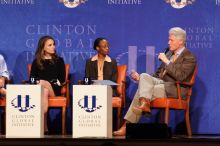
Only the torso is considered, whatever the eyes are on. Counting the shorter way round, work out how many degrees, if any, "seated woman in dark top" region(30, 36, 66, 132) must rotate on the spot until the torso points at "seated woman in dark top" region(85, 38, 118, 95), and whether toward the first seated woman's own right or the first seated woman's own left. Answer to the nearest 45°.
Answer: approximately 90° to the first seated woman's own left

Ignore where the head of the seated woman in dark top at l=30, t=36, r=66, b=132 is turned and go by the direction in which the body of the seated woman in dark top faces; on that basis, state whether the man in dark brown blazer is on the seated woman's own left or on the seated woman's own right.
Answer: on the seated woman's own left

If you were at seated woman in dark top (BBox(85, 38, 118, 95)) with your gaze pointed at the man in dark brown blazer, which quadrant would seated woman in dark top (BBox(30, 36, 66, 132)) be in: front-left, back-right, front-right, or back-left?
back-right

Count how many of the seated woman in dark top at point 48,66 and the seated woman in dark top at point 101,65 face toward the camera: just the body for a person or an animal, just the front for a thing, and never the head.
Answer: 2

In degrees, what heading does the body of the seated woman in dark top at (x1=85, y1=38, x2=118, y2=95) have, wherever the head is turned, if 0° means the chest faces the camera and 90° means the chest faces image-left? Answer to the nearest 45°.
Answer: approximately 0°

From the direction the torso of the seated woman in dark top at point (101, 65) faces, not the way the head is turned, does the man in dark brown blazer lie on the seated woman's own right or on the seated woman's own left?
on the seated woman's own left

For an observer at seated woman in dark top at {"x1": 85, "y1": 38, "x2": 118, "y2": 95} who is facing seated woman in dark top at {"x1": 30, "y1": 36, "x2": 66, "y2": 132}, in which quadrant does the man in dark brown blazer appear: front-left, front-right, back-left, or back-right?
back-left

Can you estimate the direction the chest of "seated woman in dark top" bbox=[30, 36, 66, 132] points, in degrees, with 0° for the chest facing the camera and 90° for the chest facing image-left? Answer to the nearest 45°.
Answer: approximately 0°

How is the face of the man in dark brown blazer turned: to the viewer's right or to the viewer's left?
to the viewer's left

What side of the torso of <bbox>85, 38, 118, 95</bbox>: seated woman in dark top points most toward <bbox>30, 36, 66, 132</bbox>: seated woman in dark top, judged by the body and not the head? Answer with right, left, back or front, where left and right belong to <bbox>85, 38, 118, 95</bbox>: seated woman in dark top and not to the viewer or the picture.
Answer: right
